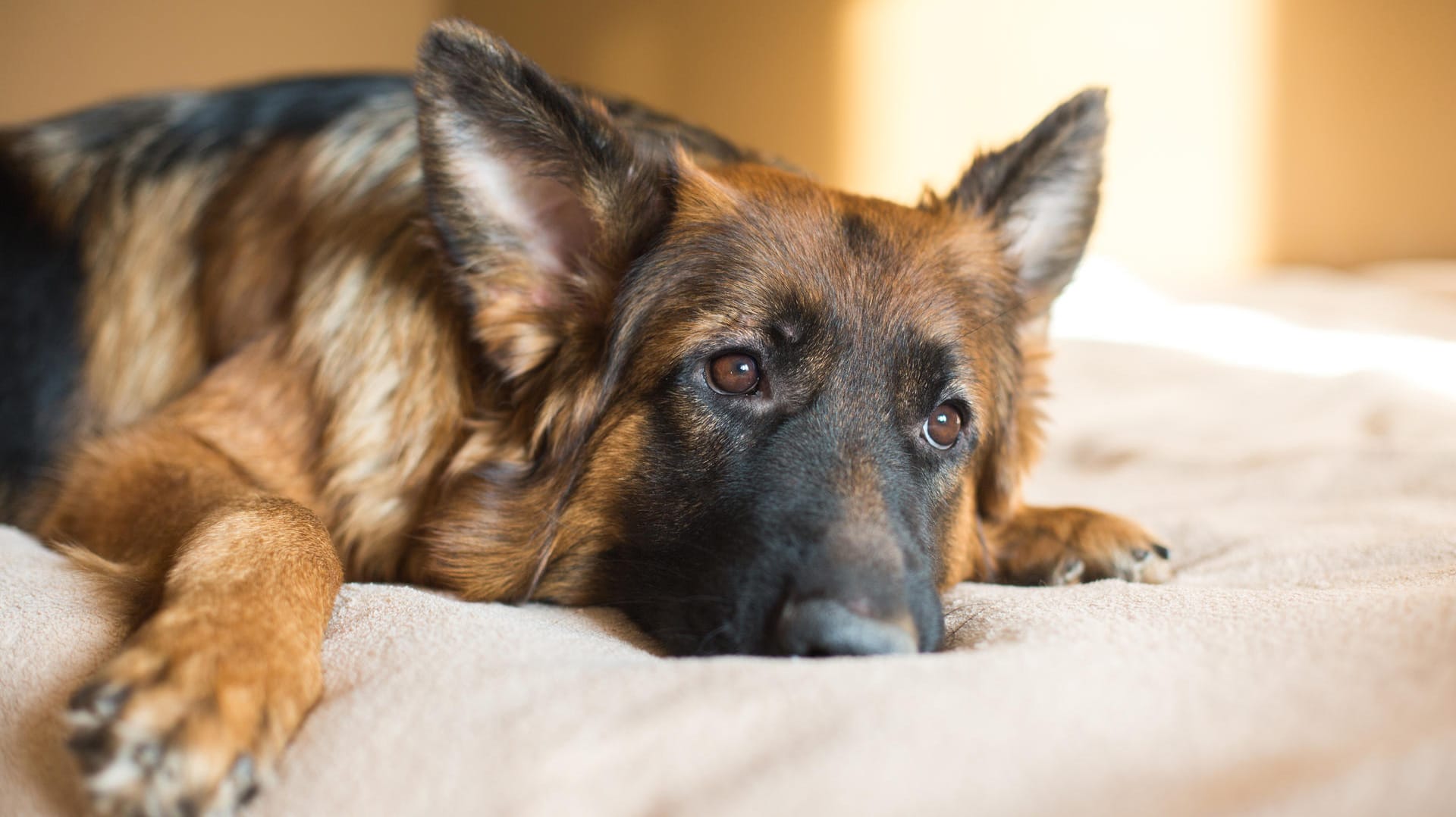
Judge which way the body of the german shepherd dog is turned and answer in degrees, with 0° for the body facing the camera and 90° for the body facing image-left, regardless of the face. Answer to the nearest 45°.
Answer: approximately 315°
